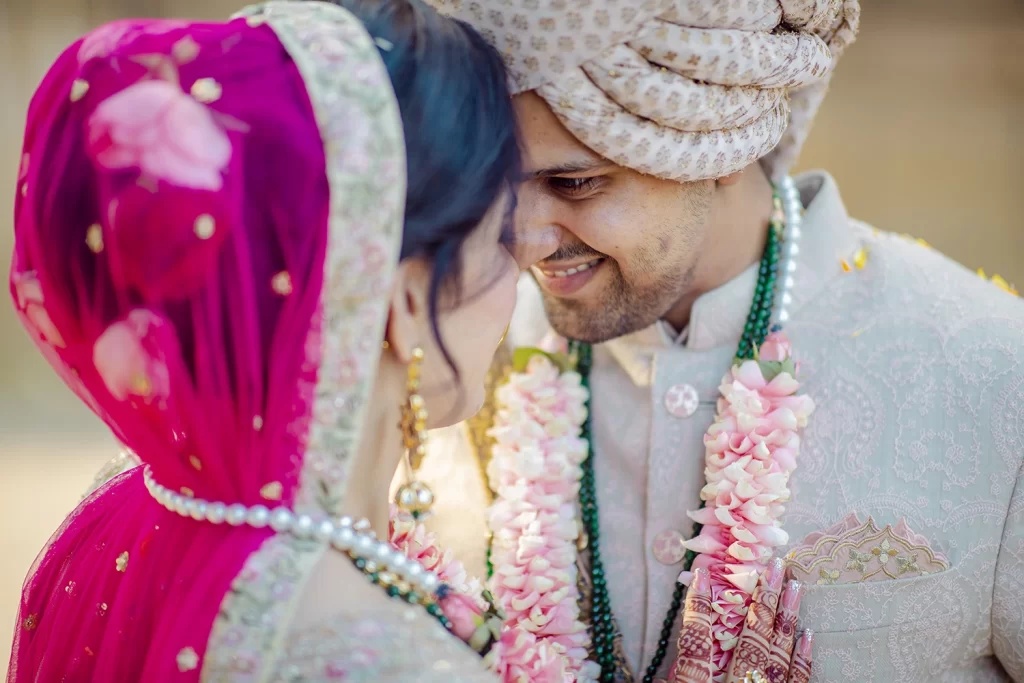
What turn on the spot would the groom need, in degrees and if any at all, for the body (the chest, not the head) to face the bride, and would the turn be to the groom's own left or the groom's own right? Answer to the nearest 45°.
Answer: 0° — they already face them

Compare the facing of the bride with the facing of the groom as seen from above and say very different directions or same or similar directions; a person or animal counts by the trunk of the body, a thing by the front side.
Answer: very different directions

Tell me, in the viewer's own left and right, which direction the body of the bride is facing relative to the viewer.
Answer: facing away from the viewer and to the right of the viewer

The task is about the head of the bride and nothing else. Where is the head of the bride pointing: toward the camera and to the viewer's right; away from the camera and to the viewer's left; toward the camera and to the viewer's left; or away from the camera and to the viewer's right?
away from the camera and to the viewer's right

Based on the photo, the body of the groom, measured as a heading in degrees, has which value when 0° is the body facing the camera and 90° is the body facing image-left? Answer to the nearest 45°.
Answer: approximately 45°

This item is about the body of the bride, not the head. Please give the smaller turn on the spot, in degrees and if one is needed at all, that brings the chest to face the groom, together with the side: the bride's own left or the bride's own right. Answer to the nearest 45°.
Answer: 0° — they already face them
